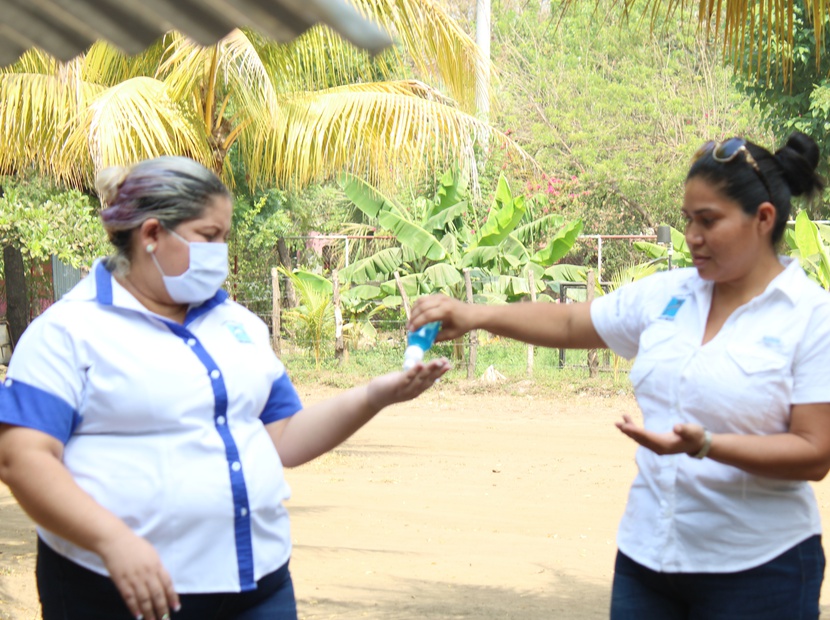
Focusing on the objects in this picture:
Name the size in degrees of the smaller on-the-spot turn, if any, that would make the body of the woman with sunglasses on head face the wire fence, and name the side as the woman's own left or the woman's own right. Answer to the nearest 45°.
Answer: approximately 135° to the woman's own right

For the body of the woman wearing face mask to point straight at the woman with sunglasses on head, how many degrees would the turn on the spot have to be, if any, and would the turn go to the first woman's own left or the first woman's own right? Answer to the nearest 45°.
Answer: approximately 45° to the first woman's own left

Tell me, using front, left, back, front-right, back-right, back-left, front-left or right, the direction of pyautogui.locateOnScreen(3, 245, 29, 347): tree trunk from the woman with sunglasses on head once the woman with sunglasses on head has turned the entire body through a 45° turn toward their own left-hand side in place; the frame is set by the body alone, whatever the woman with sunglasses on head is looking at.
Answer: back-right

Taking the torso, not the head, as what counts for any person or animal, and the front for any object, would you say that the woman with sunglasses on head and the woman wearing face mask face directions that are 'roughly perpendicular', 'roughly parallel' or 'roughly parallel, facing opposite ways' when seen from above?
roughly perpendicular

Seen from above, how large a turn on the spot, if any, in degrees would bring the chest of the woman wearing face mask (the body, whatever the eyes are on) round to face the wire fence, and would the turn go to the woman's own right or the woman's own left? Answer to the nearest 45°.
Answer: approximately 135° to the woman's own left

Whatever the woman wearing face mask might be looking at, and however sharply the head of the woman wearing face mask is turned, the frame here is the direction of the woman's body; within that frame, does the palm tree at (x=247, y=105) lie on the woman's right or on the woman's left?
on the woman's left

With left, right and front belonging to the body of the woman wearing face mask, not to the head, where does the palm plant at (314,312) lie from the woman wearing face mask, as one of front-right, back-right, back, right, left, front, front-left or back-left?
back-left

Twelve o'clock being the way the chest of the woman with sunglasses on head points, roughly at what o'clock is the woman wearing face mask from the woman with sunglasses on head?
The woman wearing face mask is roughly at 1 o'clock from the woman with sunglasses on head.

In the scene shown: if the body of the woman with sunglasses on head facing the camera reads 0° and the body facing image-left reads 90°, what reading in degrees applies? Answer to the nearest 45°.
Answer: approximately 45°

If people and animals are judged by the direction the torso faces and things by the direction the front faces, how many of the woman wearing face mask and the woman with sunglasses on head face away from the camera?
0

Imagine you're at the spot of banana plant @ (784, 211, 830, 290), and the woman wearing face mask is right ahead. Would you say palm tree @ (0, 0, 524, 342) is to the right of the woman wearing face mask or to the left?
right

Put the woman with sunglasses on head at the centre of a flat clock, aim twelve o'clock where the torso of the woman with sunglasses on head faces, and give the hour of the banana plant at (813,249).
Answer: The banana plant is roughly at 5 o'clock from the woman with sunglasses on head.

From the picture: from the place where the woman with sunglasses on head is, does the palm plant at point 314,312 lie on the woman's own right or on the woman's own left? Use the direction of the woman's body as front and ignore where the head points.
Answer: on the woman's own right

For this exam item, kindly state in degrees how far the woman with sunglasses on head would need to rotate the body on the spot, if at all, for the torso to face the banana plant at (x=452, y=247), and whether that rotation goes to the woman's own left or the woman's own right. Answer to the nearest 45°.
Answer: approximately 135° to the woman's own right
